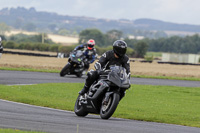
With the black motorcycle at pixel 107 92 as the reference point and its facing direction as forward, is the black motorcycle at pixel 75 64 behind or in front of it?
behind

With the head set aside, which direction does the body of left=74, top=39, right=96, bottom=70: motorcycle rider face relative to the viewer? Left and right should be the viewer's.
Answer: facing the viewer and to the left of the viewer

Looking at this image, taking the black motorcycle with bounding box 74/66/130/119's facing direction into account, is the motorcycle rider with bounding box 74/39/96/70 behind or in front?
behind
